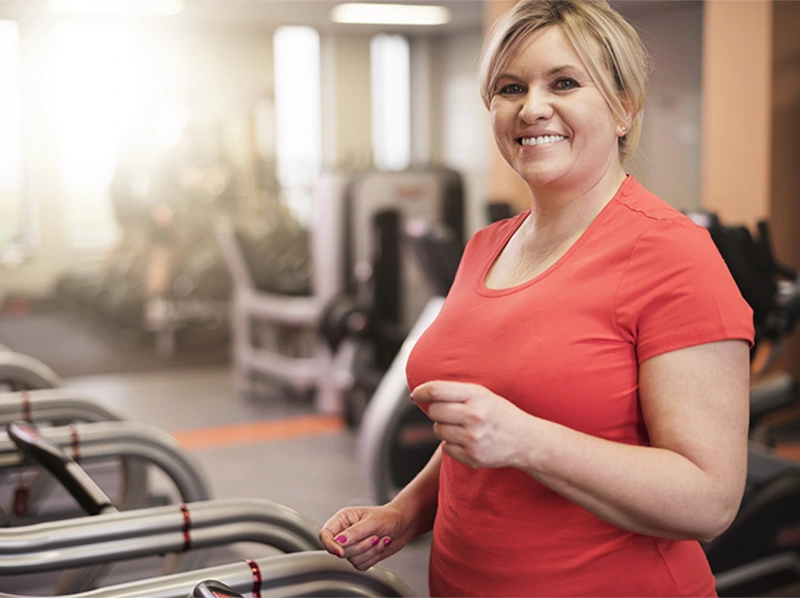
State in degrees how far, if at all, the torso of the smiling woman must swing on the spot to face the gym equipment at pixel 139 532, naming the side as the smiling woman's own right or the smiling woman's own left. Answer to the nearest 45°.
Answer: approximately 90° to the smiling woman's own right

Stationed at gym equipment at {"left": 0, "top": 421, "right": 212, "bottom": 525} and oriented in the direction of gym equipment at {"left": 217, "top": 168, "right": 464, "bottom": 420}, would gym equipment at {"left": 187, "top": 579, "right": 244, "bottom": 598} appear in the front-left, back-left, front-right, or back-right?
back-right

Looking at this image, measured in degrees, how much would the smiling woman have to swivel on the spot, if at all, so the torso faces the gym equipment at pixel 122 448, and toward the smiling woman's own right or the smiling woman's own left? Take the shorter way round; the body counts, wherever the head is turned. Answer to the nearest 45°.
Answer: approximately 90° to the smiling woman's own right

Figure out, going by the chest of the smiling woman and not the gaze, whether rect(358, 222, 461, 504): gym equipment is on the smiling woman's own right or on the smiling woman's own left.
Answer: on the smiling woman's own right

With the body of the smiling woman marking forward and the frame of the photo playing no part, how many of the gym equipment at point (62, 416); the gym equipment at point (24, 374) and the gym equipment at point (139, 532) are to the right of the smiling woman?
3

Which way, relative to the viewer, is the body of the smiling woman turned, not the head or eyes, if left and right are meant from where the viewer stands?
facing the viewer and to the left of the viewer

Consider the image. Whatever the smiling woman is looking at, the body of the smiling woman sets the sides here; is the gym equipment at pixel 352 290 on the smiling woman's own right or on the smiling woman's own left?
on the smiling woman's own right

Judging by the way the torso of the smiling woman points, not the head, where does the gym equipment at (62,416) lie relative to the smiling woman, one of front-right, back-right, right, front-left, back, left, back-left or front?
right

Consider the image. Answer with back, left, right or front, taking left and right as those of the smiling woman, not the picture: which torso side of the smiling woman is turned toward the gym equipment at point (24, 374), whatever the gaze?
right
